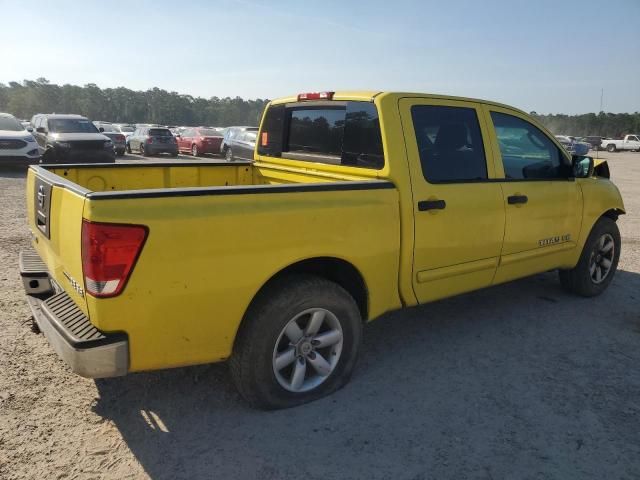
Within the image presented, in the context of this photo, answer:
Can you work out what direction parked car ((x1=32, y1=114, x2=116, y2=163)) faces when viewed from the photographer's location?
facing the viewer and to the right of the viewer

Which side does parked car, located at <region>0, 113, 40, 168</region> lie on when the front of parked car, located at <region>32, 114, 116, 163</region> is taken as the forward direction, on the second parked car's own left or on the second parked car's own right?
on the second parked car's own right

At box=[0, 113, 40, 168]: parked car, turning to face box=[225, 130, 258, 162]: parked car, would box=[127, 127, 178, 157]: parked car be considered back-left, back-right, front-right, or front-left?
front-left

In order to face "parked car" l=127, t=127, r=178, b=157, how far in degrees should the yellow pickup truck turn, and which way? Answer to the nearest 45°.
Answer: approximately 45° to its left

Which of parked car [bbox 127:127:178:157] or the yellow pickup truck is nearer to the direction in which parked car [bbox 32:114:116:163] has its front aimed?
the yellow pickup truck

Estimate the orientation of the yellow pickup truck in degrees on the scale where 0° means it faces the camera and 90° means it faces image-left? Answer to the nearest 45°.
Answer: approximately 225°

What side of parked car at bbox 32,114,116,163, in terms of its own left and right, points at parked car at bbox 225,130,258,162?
left

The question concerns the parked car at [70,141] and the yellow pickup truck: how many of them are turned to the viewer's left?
0

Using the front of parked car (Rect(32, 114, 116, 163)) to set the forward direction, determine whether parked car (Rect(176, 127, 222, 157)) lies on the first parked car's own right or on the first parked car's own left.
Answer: on the first parked car's own left
